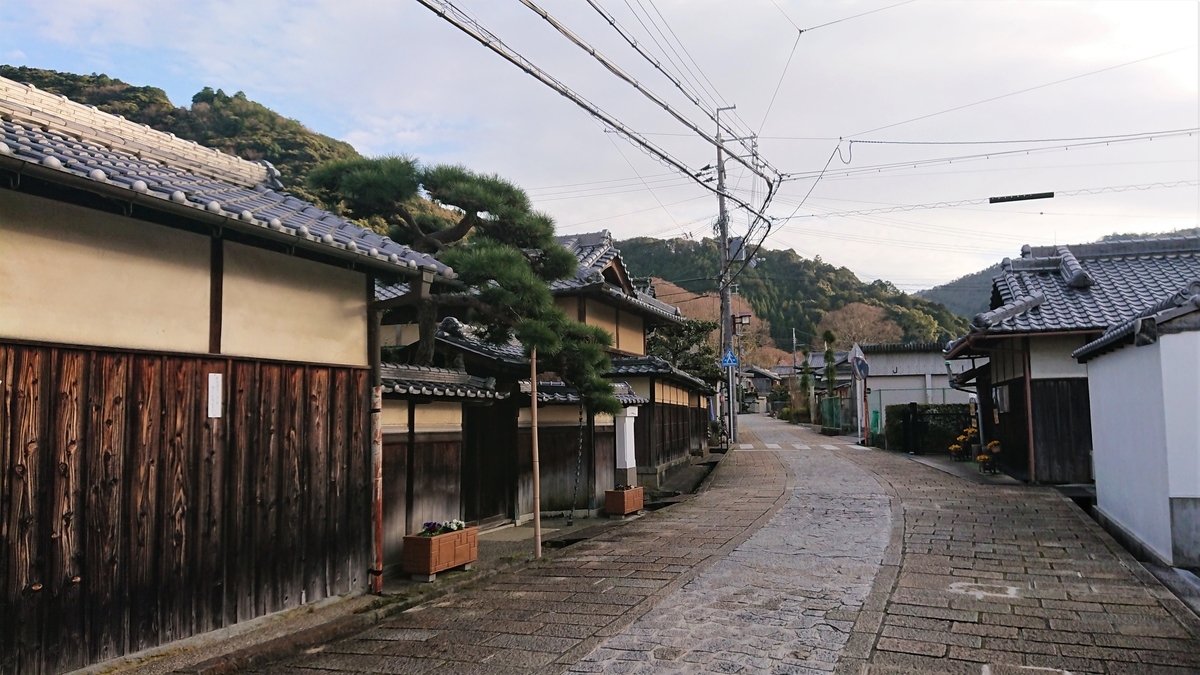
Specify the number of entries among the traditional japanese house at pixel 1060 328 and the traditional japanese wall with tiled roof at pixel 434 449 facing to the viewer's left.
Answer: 1

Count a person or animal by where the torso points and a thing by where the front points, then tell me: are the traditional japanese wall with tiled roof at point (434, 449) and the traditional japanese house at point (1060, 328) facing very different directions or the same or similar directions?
very different directions

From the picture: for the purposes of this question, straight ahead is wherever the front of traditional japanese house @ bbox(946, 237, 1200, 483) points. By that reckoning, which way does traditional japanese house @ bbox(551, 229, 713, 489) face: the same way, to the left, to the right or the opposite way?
the opposite way

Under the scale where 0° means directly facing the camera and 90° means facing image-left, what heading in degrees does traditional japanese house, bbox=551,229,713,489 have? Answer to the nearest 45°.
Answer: approximately 315°

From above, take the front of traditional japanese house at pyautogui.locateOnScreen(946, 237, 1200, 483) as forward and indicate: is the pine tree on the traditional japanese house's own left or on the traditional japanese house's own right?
on the traditional japanese house's own left

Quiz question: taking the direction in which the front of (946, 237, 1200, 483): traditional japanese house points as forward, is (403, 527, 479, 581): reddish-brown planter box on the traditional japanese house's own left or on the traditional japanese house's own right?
on the traditional japanese house's own left

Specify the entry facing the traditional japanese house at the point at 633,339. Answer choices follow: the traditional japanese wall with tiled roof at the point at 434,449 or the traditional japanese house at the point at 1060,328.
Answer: the traditional japanese house at the point at 1060,328

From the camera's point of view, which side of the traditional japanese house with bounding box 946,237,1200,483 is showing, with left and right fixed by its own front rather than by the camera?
left

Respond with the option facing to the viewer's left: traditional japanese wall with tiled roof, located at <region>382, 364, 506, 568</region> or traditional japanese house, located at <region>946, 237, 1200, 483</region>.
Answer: traditional japanese house, located at <region>946, 237, 1200, 483</region>

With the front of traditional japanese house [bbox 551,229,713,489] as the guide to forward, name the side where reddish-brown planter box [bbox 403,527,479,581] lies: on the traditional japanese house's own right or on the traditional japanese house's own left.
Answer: on the traditional japanese house's own right

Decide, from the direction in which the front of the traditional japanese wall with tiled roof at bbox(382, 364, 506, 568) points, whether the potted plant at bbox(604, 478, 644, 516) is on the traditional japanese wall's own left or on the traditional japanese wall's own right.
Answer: on the traditional japanese wall's own left
